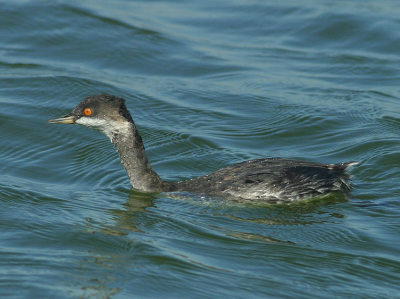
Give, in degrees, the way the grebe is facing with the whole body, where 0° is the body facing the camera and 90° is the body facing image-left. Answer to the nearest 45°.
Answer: approximately 90°
